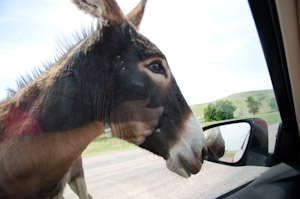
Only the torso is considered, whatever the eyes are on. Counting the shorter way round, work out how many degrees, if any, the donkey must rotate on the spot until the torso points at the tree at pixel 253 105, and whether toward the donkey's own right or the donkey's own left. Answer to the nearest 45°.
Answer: approximately 45° to the donkey's own left

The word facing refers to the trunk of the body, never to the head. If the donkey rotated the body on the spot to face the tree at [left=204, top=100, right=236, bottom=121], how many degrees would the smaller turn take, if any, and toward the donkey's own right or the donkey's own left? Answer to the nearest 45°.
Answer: approximately 45° to the donkey's own left

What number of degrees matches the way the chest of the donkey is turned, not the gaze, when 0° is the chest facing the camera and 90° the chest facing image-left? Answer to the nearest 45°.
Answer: approximately 270°
